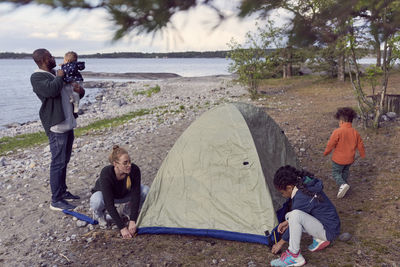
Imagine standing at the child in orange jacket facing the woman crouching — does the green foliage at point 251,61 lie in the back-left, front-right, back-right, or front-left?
back-right

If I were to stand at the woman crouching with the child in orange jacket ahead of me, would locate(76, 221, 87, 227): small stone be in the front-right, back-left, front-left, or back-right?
back-left

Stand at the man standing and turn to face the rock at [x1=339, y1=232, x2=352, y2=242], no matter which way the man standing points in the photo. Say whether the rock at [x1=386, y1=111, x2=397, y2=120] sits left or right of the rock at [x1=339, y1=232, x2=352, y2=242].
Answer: left

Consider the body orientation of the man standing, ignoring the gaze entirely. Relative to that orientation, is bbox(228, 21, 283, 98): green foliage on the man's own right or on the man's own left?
on the man's own left

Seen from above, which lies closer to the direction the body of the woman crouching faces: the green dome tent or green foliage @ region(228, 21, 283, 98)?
the green dome tent

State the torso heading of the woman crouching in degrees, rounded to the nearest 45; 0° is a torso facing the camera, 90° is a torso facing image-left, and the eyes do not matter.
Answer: approximately 315°

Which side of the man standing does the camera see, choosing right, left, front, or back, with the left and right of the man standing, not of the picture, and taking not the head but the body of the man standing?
right

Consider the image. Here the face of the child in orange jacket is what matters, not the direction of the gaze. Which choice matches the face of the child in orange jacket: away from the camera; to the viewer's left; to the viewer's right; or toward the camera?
away from the camera

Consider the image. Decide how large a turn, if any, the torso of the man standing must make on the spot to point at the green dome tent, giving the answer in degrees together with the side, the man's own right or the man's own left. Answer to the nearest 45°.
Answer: approximately 45° to the man's own right

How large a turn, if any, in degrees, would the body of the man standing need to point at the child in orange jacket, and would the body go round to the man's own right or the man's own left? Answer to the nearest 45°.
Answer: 0° — they already face them

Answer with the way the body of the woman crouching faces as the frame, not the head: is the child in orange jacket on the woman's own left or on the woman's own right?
on the woman's own left
